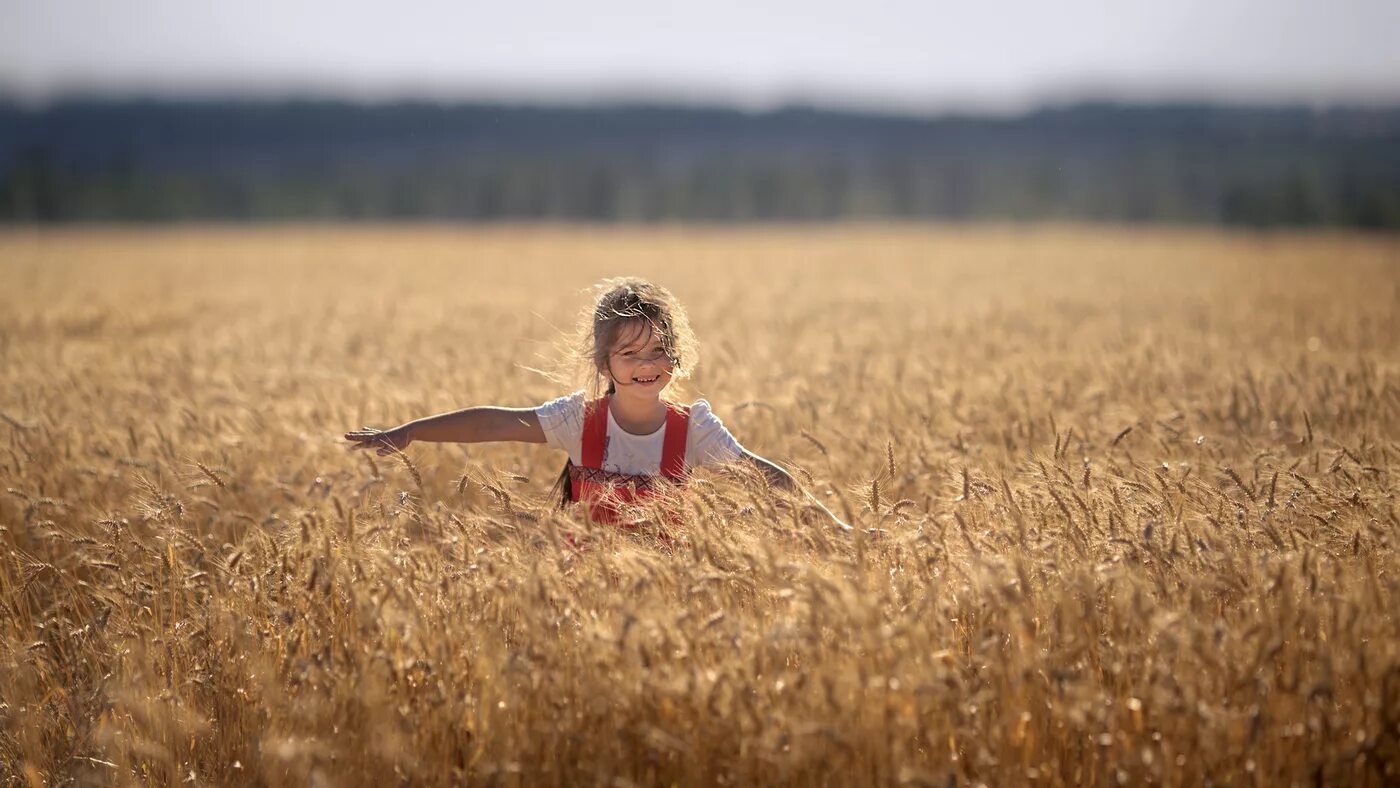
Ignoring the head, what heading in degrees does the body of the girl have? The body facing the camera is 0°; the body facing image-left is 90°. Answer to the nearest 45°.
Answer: approximately 0°
